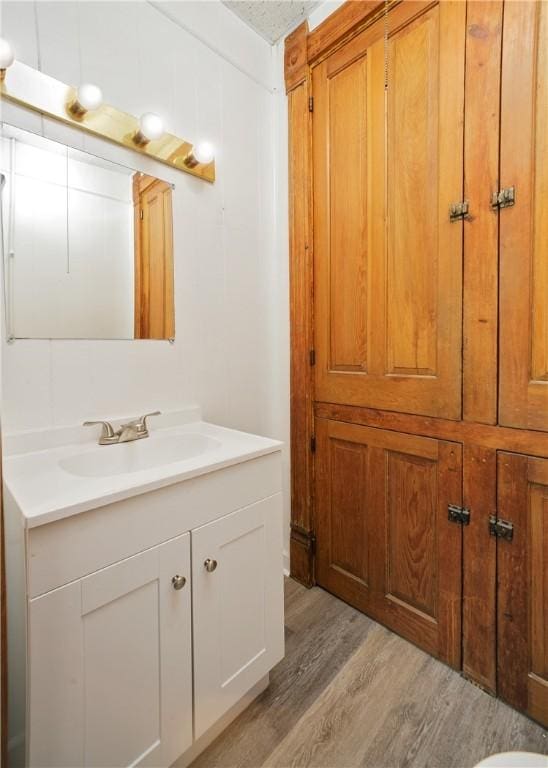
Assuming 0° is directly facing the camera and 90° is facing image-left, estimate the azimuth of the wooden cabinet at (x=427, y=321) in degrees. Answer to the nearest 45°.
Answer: approximately 45°

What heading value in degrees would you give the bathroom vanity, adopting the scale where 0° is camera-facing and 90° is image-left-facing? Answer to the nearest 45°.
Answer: approximately 315°

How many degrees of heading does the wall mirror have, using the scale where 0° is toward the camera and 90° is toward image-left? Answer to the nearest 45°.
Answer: approximately 315°
